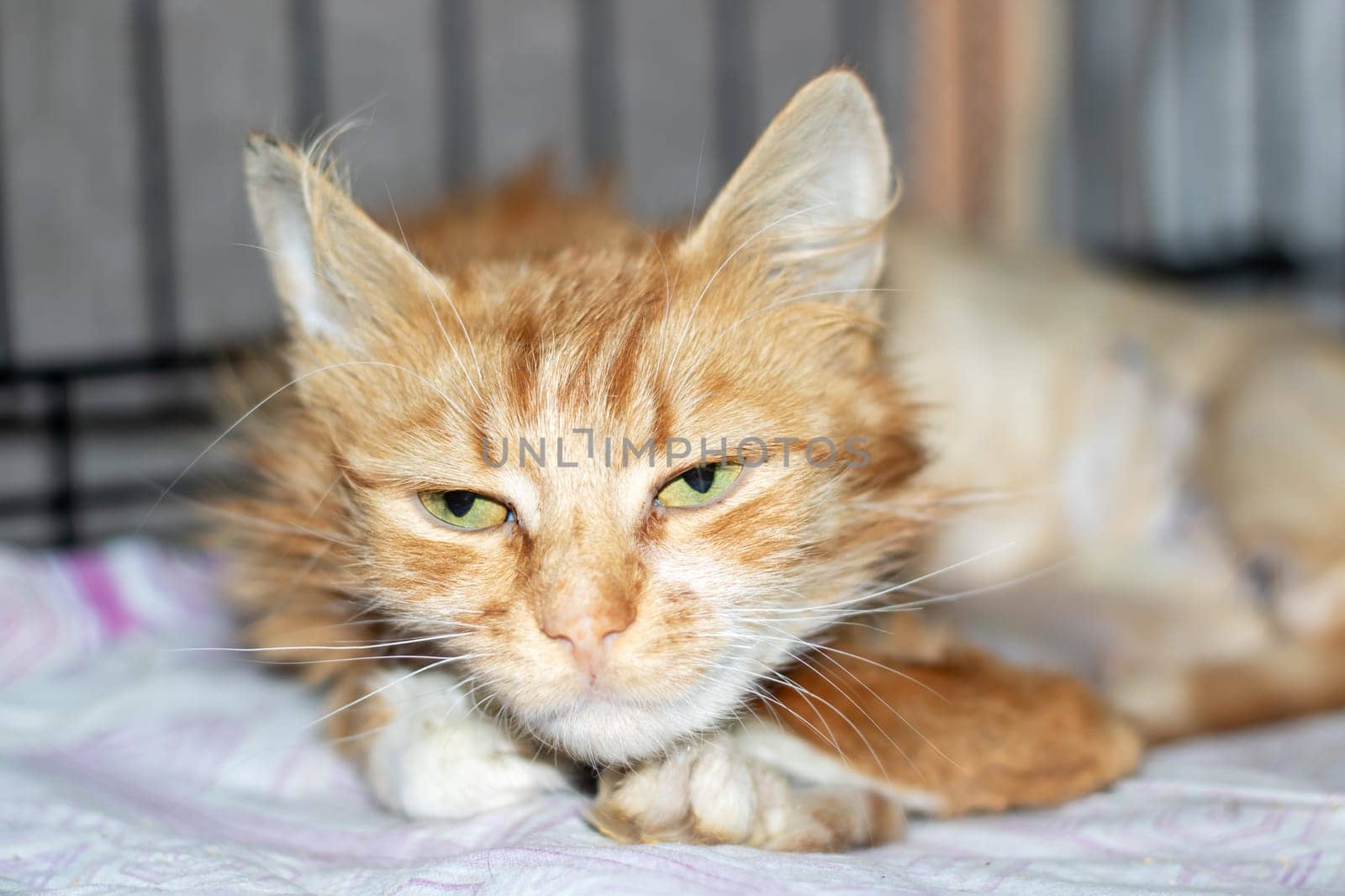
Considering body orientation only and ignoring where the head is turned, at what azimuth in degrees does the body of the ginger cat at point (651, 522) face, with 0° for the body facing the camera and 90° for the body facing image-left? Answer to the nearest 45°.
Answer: approximately 0°

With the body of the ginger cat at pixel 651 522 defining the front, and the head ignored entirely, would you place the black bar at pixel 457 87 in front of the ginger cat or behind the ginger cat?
behind

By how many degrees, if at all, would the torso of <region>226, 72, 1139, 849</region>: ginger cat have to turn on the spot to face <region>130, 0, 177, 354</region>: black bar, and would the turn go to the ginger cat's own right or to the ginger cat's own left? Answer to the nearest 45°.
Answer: approximately 135° to the ginger cat's own right

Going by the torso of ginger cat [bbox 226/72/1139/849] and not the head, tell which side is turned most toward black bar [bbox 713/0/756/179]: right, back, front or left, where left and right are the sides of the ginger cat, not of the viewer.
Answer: back
